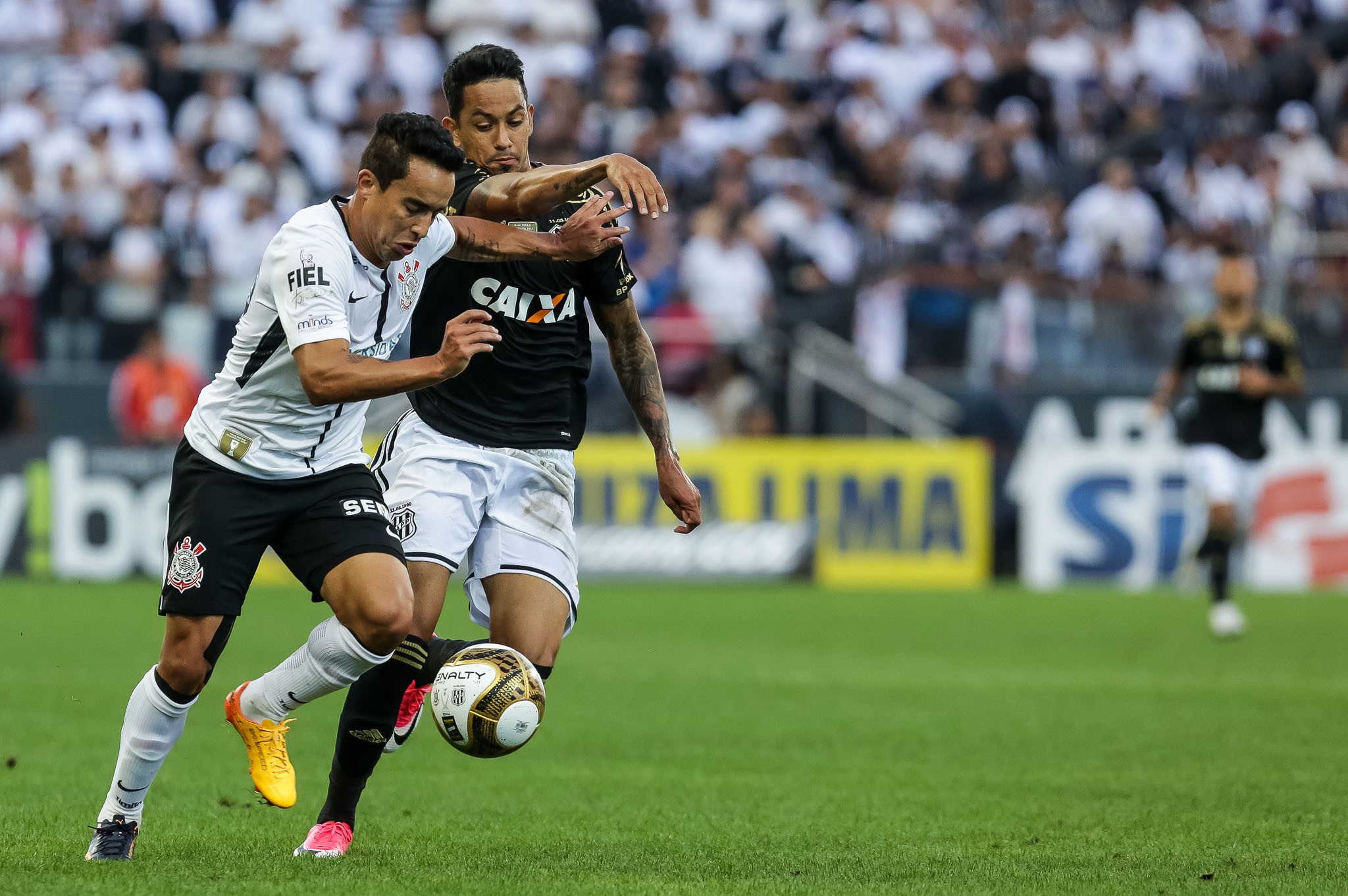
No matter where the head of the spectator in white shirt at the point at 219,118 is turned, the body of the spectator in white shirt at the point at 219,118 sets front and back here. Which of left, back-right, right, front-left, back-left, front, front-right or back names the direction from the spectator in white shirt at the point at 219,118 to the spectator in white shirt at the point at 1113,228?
left

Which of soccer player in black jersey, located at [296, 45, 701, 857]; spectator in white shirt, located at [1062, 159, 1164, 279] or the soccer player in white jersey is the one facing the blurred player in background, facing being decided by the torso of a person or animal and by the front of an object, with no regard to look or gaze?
the spectator in white shirt

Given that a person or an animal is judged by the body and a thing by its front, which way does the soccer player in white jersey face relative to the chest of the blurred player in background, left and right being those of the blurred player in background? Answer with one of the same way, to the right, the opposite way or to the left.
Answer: to the left

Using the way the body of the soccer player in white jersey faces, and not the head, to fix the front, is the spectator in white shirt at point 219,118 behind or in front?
behind

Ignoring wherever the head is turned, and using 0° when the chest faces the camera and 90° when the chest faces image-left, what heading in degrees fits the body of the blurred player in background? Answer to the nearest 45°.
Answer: approximately 0°

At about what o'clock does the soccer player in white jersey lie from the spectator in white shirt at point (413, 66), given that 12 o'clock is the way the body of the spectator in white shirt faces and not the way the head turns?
The soccer player in white jersey is roughly at 12 o'clock from the spectator in white shirt.

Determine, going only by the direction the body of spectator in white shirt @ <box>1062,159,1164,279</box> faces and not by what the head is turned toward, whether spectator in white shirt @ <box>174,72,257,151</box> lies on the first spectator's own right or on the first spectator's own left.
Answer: on the first spectator's own right

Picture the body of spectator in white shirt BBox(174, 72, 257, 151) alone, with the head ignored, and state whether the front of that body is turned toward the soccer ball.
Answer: yes
